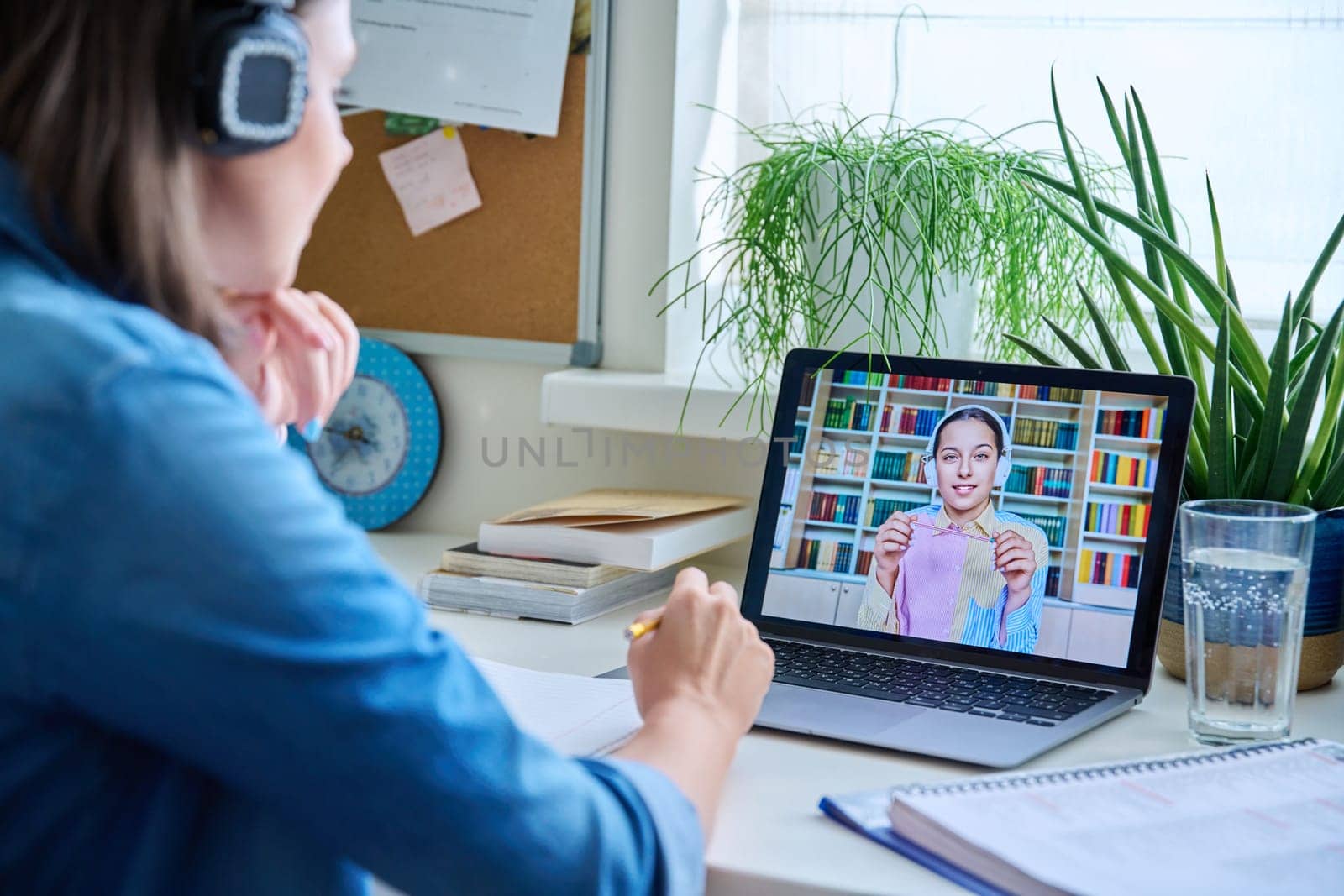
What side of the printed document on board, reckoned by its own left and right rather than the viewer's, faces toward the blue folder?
front

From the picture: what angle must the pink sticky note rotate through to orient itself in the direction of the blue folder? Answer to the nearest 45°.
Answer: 0° — it already faces it

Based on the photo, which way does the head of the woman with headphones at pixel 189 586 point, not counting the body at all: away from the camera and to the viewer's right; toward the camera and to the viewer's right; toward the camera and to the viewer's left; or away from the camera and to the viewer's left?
away from the camera and to the viewer's right

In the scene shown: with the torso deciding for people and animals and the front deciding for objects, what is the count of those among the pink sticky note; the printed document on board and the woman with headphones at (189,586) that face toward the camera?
2

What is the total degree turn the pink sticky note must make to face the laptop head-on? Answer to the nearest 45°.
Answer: approximately 45° to its left

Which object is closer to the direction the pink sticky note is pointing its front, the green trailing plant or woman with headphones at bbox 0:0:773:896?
the woman with headphones

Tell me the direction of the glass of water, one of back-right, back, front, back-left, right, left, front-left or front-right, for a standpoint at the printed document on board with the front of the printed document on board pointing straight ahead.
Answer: front-left

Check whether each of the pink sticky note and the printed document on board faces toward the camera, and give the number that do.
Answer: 2

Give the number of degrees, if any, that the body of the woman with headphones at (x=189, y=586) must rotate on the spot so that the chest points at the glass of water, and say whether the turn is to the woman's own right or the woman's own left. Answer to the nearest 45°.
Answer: approximately 45° to the woman's own right

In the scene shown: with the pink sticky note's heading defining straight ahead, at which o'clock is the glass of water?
The glass of water is roughly at 11 o'clock from the pink sticky note.

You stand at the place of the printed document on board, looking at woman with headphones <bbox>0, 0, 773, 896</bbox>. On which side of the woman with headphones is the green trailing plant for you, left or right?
left
